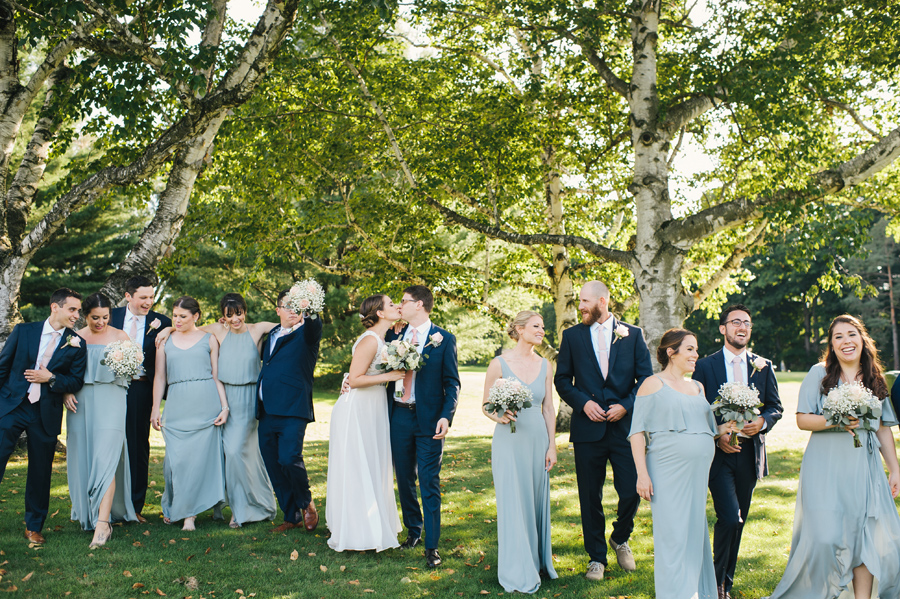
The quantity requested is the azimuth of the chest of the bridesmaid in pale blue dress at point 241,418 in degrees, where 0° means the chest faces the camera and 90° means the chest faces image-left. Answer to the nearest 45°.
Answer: approximately 0°

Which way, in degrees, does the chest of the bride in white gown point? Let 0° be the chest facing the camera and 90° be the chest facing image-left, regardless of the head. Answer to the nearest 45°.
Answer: approximately 270°

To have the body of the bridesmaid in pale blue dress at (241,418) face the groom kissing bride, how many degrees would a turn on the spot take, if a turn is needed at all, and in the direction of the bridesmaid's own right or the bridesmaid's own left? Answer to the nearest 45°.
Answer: approximately 45° to the bridesmaid's own left

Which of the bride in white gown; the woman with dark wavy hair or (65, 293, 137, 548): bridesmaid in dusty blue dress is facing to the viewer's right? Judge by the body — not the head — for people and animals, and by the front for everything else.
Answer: the bride in white gown

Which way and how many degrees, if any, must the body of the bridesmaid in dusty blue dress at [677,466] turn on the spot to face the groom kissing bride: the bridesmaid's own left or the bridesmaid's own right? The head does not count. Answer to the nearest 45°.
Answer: approximately 135° to the bridesmaid's own right

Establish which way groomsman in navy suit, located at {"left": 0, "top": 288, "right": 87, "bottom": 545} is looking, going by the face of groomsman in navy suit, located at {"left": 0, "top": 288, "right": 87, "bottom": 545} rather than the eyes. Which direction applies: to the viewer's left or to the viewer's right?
to the viewer's right

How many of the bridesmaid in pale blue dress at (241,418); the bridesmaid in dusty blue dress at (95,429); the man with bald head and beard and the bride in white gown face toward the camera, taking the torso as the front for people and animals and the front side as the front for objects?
3

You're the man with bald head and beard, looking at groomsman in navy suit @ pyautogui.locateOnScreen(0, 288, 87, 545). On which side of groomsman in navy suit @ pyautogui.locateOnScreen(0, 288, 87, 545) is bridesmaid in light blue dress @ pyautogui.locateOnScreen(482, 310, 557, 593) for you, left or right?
left
